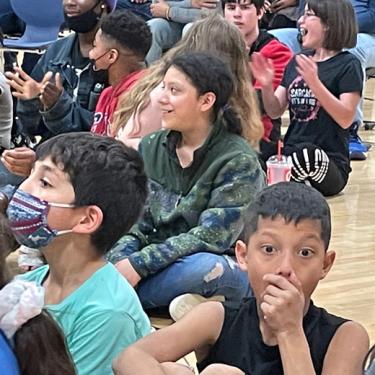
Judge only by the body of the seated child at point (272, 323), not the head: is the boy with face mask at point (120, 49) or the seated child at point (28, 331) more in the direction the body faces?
the seated child

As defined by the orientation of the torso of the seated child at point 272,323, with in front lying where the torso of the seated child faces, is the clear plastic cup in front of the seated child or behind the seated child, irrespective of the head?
behind

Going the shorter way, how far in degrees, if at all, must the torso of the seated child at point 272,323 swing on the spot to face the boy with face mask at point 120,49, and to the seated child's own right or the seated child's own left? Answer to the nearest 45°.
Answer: approximately 180°

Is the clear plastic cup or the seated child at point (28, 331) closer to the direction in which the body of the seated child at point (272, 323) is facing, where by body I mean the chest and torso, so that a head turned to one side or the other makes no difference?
the seated child

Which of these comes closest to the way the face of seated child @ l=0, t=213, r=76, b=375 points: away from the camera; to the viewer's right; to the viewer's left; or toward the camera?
away from the camera

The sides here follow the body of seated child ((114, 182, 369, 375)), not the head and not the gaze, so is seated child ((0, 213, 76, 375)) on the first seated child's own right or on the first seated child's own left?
on the first seated child's own right

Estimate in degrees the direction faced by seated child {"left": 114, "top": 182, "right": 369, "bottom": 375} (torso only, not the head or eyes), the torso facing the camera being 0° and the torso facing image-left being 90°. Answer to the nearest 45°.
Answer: approximately 0°

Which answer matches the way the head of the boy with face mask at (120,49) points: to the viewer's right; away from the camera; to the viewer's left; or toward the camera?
to the viewer's left

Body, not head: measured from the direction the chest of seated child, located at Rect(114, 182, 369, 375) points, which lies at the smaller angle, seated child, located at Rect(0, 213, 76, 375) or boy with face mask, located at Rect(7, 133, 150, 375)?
the seated child
